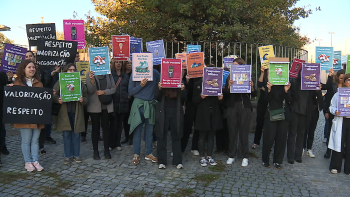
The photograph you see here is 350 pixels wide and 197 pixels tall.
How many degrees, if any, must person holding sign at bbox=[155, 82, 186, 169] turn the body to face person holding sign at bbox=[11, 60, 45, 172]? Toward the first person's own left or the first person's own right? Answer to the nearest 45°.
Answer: approximately 90° to the first person's own right

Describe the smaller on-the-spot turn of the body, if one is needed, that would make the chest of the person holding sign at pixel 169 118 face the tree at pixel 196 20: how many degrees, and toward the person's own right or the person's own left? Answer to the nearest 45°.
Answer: approximately 180°

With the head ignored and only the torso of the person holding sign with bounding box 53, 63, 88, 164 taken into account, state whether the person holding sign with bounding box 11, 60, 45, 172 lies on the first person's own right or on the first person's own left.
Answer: on the first person's own right

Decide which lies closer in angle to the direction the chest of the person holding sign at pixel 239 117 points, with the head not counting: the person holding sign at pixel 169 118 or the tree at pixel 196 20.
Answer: the person holding sign

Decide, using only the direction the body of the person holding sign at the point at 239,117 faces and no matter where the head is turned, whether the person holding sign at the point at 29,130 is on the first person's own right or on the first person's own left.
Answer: on the first person's own right

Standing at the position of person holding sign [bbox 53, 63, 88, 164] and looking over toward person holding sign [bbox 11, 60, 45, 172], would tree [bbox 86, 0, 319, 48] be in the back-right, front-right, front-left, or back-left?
back-right

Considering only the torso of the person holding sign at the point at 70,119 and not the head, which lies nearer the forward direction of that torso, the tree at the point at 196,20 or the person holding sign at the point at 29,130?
the person holding sign

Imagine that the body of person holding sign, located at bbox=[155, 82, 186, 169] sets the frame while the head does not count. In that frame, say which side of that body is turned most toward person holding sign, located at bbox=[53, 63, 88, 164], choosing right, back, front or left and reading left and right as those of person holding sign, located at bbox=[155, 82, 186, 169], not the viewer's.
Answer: right

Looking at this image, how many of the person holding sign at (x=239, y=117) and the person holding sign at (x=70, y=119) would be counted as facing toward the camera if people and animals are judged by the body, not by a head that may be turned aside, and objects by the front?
2

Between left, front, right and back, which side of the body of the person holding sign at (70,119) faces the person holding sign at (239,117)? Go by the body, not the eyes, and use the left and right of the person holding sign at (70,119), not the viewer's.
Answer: left

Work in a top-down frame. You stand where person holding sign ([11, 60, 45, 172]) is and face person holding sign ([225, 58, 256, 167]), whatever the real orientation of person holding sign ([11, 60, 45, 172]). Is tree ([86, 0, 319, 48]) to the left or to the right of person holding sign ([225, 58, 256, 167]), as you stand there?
left
